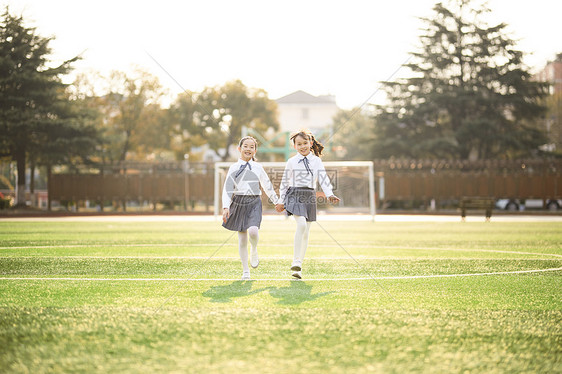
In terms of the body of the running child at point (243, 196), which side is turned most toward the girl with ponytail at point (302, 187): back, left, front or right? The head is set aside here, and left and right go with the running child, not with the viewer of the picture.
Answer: left

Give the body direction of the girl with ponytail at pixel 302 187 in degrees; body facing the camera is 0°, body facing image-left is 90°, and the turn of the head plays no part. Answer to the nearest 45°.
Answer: approximately 0°

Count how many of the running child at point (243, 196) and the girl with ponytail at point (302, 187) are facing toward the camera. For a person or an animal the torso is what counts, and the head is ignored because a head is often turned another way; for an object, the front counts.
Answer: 2

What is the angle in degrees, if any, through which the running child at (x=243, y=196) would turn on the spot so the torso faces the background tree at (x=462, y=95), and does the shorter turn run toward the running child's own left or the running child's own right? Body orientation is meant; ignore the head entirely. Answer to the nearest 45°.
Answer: approximately 180°

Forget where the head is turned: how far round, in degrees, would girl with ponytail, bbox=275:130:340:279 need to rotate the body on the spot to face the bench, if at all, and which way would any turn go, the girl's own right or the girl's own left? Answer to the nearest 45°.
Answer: approximately 180°

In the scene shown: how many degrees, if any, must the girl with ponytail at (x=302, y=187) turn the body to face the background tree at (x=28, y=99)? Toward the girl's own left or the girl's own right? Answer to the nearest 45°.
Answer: approximately 135° to the girl's own right
